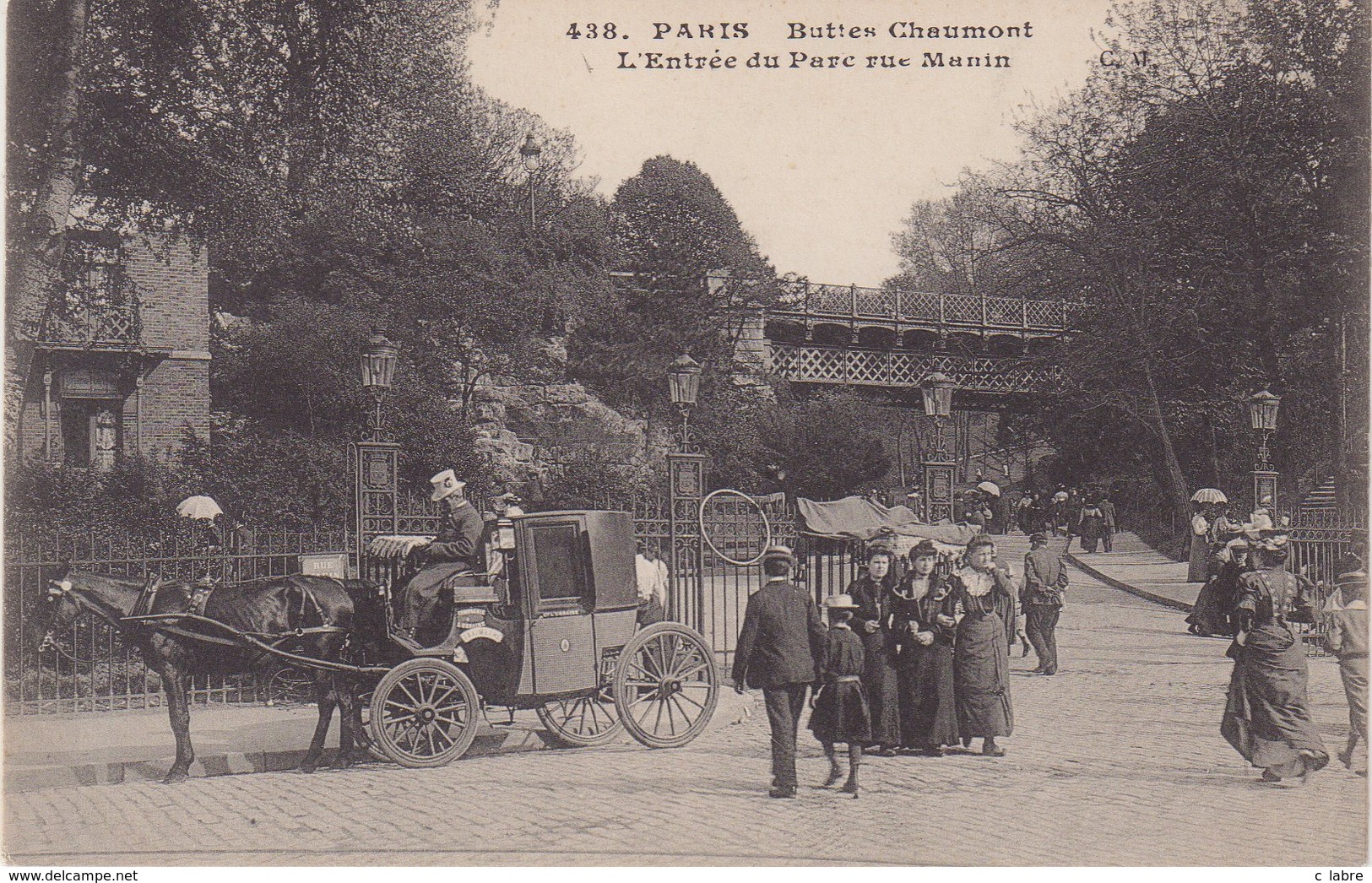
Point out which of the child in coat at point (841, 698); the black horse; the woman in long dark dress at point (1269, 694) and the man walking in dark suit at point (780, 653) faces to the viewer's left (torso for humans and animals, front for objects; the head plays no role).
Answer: the black horse

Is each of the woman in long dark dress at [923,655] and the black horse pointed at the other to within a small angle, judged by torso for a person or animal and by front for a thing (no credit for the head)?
no

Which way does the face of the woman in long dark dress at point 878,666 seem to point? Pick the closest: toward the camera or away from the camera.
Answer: toward the camera

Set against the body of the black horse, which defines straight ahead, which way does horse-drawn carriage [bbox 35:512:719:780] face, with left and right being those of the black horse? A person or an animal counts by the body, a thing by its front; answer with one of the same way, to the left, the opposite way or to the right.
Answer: the same way

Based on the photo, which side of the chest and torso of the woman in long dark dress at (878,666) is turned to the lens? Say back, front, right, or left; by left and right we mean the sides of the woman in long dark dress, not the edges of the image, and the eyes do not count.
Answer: front

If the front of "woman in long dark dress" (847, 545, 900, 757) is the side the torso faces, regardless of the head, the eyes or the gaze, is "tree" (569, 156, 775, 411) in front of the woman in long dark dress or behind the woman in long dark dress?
behind

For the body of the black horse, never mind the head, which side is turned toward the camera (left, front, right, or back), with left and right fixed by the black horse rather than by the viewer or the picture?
left

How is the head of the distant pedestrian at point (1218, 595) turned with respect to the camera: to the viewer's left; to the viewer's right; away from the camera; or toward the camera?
toward the camera

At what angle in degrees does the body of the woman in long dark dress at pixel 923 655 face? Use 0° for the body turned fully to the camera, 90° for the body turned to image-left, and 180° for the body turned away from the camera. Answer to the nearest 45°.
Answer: approximately 0°

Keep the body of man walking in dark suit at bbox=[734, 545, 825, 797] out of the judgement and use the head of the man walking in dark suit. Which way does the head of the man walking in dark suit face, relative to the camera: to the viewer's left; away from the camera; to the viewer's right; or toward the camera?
away from the camera

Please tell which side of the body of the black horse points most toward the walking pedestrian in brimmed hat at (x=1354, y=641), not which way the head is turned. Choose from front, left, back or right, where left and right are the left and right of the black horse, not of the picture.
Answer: back

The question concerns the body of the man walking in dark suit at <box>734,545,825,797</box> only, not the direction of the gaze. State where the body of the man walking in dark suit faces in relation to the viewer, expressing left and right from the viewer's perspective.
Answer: facing away from the viewer

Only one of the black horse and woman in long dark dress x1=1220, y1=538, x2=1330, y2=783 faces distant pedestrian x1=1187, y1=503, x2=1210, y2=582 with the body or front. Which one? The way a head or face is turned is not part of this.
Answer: the woman in long dark dress
